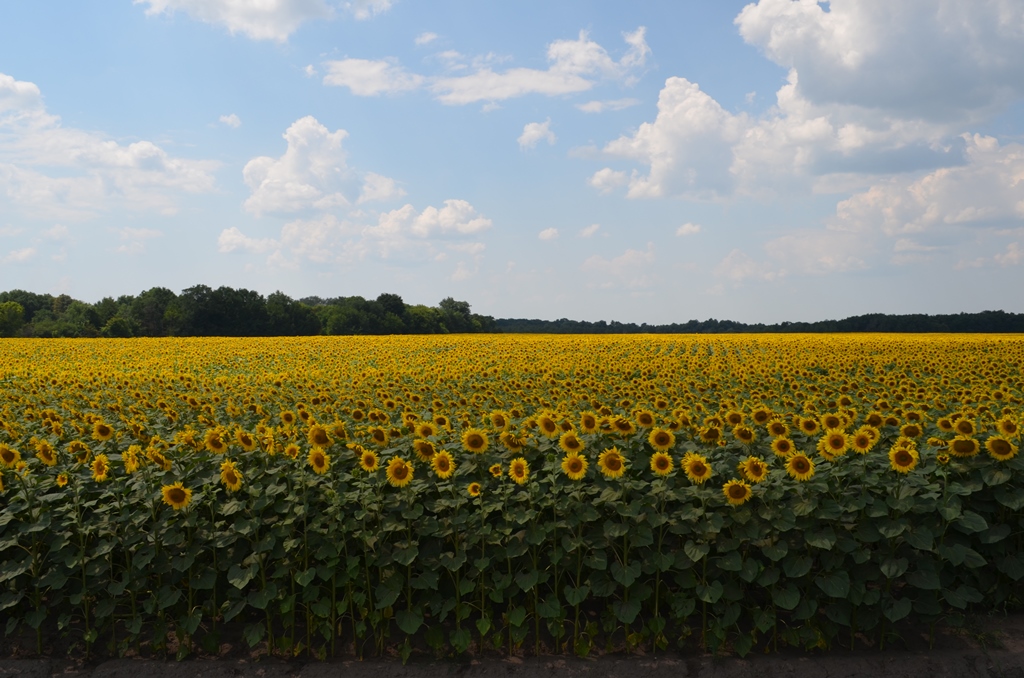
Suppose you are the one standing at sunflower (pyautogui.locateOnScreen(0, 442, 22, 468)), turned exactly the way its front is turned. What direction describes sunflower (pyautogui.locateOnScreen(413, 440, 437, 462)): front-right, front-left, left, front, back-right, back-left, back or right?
front-left

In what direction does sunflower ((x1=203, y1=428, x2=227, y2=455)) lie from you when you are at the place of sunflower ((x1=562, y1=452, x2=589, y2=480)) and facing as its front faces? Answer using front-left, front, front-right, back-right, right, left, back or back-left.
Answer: right

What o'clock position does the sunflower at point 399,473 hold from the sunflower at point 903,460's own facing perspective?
the sunflower at point 399,473 is roughly at 2 o'clock from the sunflower at point 903,460.

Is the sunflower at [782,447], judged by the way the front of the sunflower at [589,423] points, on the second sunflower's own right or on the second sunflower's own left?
on the second sunflower's own left

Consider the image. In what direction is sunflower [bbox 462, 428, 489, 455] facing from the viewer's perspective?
toward the camera

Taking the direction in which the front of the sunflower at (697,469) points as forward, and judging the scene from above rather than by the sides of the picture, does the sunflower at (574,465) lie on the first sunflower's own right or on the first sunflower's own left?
on the first sunflower's own right

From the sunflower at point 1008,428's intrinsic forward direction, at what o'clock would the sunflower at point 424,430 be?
the sunflower at point 424,430 is roughly at 2 o'clock from the sunflower at point 1008,428.

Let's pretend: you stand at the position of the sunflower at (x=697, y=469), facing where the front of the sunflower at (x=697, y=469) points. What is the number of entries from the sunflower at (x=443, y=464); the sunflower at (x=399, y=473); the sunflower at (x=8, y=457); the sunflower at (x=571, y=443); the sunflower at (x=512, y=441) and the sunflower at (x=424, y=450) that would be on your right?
6

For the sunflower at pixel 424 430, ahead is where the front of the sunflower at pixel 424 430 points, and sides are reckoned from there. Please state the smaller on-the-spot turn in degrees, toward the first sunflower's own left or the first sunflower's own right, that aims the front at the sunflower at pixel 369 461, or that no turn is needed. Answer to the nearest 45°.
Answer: approximately 45° to the first sunflower's own right

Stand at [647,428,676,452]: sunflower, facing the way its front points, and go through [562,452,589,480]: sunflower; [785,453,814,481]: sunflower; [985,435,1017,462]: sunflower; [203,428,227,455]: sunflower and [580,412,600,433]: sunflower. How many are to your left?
2

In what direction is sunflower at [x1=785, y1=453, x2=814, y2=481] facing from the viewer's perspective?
toward the camera

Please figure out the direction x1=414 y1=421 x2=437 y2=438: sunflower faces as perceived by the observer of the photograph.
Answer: facing the viewer

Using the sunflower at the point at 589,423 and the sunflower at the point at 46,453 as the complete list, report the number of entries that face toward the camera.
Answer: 2

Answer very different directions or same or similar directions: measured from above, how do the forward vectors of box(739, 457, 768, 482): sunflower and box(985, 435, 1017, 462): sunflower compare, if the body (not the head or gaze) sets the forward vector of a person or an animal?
same or similar directions

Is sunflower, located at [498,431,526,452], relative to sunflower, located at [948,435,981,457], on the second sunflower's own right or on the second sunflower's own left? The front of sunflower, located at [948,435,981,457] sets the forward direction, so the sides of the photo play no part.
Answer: on the second sunflower's own right
